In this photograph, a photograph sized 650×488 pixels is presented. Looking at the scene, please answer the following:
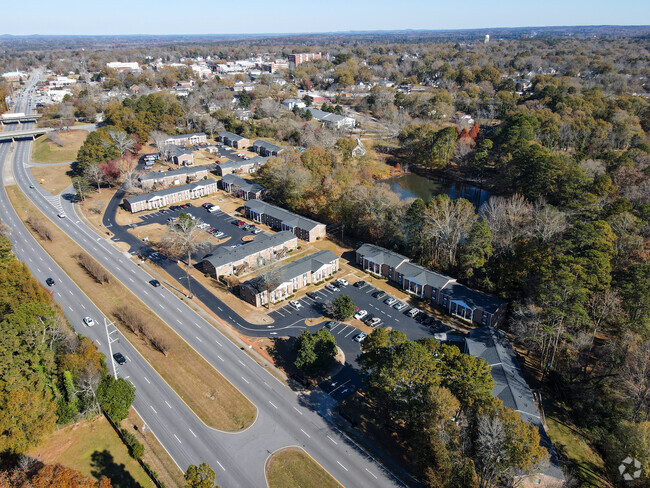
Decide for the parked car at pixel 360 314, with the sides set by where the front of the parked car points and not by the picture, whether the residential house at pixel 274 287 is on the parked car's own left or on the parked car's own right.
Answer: on the parked car's own right

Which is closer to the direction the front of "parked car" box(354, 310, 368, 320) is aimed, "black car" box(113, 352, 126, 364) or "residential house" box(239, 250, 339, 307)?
the black car

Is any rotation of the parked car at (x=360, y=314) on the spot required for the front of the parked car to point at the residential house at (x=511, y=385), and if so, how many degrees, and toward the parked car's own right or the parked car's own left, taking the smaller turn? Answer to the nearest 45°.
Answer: approximately 90° to the parked car's own left

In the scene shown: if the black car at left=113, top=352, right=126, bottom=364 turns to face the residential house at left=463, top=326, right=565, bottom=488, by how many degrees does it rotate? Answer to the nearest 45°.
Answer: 0° — it already faces it

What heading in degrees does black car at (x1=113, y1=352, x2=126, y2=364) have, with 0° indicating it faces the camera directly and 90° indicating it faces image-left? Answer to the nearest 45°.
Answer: approximately 315°

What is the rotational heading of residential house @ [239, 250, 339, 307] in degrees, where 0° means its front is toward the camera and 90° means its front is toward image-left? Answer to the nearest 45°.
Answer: approximately 315°

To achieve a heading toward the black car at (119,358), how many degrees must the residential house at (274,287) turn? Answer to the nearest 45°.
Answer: approximately 90° to its right

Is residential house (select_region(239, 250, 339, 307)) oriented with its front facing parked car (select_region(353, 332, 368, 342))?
yes

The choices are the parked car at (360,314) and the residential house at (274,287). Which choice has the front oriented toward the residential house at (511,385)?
the residential house at (274,287)
